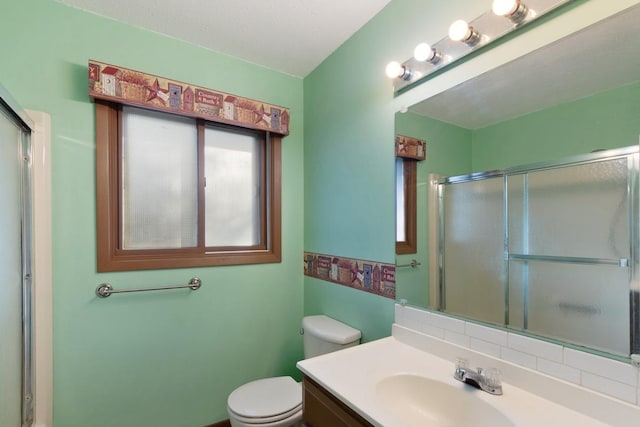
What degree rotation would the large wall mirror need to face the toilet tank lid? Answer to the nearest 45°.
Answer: approximately 45° to its right

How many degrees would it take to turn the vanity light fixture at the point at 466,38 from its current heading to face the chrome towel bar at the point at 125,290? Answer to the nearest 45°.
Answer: approximately 45° to its right

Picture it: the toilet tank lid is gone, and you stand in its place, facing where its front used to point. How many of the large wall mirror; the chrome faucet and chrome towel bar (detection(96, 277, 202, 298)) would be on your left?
2

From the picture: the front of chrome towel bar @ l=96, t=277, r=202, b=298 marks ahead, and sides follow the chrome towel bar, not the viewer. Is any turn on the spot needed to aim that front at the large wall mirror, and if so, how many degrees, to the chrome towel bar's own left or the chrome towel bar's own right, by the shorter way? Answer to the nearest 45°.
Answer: approximately 45° to the chrome towel bar's own left

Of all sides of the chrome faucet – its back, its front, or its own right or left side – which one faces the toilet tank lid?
right

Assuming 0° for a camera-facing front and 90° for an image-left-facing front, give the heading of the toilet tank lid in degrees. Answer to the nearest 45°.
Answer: approximately 45°
